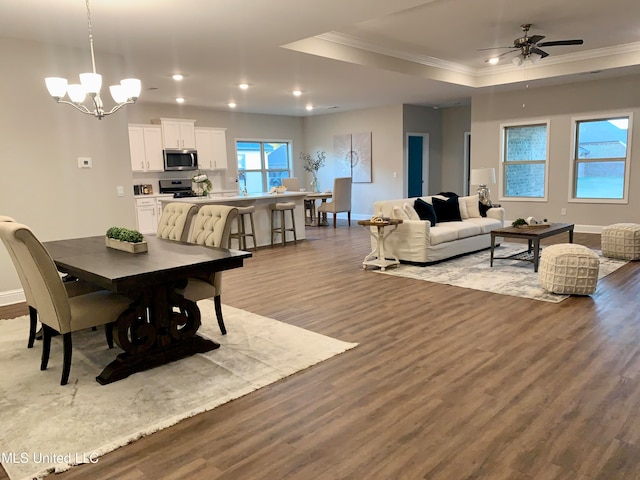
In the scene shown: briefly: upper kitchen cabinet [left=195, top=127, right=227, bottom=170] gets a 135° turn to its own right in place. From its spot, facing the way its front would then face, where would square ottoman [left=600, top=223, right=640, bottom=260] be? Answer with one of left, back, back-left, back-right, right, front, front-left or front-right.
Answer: back

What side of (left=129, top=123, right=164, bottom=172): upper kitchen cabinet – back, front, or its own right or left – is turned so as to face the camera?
front

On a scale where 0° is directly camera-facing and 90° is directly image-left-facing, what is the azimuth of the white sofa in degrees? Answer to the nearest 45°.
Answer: approximately 315°

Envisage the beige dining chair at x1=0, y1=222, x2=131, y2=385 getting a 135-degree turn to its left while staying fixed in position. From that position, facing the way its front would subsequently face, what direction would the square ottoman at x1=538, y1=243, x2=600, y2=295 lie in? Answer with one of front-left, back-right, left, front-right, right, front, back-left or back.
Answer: back

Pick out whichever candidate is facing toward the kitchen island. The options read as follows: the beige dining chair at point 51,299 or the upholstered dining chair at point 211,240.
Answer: the beige dining chair

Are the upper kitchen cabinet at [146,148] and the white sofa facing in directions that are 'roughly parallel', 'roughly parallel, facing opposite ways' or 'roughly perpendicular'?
roughly parallel

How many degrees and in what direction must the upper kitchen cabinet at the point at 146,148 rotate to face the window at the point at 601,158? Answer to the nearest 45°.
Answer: approximately 45° to its left

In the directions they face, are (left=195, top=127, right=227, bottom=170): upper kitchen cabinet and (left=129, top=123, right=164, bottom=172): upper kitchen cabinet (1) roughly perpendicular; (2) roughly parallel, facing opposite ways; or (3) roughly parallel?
roughly parallel

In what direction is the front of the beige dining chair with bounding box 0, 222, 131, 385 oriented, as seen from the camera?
facing away from the viewer and to the right of the viewer

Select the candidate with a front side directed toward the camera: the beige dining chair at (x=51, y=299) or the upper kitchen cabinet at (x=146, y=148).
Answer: the upper kitchen cabinet

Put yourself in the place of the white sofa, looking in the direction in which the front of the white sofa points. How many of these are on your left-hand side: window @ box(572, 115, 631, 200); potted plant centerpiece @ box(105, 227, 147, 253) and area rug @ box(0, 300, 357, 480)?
1

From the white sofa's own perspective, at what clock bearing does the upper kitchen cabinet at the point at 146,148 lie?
The upper kitchen cabinet is roughly at 5 o'clock from the white sofa.

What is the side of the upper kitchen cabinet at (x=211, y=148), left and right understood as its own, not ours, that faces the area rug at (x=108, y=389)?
front
